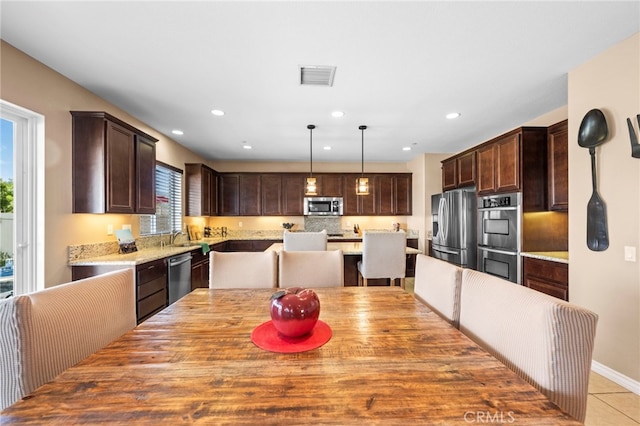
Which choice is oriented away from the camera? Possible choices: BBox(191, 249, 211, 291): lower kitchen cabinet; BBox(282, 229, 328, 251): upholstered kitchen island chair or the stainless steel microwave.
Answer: the upholstered kitchen island chair

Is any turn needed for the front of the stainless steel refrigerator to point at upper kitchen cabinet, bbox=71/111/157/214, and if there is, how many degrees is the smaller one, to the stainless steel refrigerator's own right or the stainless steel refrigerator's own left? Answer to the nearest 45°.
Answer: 0° — it already faces it

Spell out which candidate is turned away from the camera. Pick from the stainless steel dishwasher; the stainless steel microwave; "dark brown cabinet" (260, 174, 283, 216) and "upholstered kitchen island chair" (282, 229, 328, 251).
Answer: the upholstered kitchen island chair

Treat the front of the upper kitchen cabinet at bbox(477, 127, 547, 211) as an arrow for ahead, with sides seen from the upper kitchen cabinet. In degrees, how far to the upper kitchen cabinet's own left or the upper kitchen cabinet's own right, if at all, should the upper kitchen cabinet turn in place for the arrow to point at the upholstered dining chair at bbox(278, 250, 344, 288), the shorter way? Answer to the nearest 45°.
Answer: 0° — it already faces it

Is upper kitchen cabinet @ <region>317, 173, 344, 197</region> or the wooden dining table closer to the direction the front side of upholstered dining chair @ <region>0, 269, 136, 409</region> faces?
the wooden dining table

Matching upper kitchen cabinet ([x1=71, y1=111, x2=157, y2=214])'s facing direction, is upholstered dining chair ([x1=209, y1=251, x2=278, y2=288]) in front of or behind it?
in front

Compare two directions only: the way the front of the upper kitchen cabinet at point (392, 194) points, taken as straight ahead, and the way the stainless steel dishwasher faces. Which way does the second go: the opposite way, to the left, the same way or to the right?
to the left

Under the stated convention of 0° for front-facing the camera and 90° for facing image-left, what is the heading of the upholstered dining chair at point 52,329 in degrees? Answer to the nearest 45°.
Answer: approximately 315°

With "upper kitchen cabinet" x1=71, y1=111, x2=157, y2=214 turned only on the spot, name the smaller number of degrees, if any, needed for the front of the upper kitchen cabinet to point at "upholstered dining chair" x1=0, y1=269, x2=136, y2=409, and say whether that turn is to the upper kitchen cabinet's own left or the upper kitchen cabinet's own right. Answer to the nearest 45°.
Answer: approximately 45° to the upper kitchen cabinet's own right

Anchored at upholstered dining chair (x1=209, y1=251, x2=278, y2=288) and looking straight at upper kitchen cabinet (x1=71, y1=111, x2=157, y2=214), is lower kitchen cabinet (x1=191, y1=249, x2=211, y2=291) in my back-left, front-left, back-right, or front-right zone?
front-right

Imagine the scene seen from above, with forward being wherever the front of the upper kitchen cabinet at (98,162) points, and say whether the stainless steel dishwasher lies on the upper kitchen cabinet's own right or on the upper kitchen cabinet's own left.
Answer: on the upper kitchen cabinet's own left

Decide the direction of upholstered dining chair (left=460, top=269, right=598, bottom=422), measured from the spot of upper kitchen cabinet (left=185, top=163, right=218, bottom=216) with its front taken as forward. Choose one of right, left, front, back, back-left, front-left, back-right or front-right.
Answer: front-right

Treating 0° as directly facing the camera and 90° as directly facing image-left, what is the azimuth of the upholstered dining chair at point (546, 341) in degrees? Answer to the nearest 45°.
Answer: approximately 45°

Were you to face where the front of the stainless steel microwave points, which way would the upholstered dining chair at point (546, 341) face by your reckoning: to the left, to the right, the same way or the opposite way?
to the right

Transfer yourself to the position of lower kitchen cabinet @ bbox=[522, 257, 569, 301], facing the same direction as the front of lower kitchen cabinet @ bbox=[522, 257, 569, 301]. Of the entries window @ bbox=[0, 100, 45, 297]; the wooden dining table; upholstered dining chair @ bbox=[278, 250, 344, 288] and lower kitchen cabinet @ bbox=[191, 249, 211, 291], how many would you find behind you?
0

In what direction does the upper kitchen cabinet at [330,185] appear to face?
toward the camera

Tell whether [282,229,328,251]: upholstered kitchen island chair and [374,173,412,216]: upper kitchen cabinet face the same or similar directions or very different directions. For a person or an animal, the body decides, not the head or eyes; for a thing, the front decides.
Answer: very different directions

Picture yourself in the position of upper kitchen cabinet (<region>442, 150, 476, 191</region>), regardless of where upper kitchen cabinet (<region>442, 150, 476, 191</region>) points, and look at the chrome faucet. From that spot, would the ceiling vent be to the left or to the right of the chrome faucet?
left

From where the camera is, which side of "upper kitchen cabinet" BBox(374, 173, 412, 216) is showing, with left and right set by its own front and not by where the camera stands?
front
